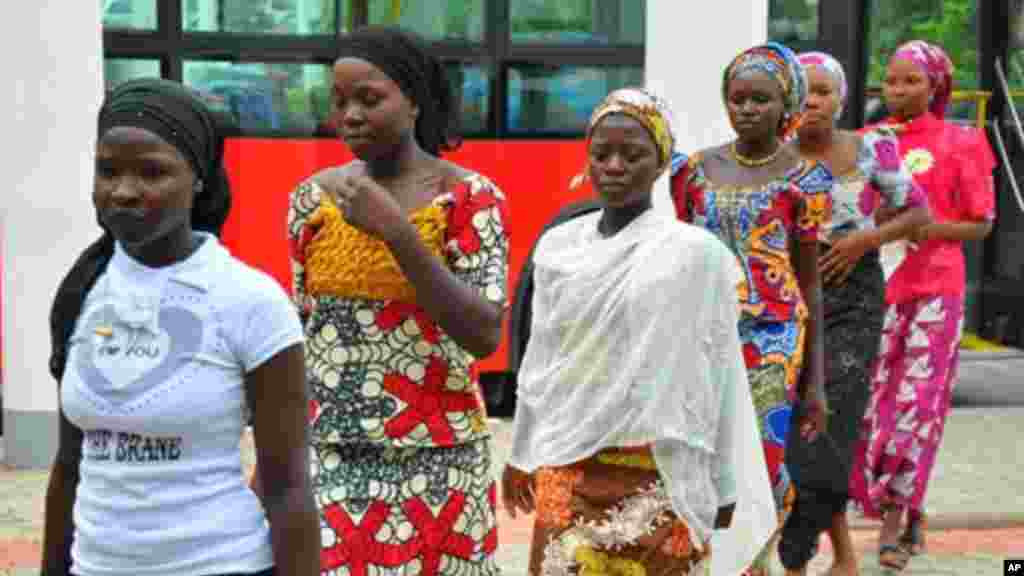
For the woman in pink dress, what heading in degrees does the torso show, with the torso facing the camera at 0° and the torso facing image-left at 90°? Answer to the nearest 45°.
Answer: approximately 45°

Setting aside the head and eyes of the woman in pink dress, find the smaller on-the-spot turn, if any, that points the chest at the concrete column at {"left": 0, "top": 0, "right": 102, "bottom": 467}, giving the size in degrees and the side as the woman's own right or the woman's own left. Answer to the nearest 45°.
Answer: approximately 45° to the woman's own right

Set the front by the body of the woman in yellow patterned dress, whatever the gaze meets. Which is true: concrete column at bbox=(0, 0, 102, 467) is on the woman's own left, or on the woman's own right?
on the woman's own right

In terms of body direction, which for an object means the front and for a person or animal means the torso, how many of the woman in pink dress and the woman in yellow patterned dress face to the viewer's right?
0

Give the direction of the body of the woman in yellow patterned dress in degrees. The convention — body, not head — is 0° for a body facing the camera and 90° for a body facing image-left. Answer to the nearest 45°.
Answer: approximately 45°

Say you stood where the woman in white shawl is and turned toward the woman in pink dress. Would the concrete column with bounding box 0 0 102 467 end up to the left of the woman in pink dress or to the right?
left

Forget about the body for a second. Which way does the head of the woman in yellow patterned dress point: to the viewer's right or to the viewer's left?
to the viewer's left

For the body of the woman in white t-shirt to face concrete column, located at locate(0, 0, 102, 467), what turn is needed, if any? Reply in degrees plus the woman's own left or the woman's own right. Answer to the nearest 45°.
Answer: approximately 135° to the woman's own right
